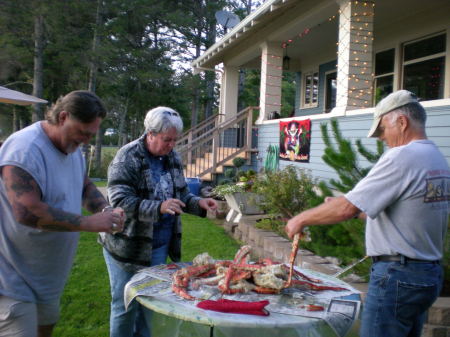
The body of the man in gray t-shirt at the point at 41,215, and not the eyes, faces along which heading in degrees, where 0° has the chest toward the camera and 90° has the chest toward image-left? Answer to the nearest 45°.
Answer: approximately 315°

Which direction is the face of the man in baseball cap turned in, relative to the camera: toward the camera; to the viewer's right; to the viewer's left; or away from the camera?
to the viewer's left

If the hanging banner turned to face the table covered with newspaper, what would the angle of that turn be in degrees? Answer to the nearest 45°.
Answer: approximately 45° to its left

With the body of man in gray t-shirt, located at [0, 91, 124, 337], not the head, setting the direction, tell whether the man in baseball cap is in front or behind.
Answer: in front

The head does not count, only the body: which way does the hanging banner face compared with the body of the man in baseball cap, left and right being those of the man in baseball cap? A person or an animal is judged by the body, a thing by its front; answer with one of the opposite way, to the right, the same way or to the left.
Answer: to the left

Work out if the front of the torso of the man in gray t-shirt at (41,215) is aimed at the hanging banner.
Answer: no

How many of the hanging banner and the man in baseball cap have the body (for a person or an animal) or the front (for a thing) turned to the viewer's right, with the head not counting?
0

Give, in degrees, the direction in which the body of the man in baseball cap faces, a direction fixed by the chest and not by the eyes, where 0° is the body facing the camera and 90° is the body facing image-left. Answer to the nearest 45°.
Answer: approximately 135°

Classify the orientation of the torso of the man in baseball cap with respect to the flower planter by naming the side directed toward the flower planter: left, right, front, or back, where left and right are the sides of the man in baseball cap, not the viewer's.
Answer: front

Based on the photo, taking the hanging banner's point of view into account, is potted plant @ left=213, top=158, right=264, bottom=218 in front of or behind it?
in front

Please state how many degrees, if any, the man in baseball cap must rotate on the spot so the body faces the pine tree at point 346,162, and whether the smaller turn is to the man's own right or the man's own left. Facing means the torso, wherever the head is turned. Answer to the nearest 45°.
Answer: approximately 45° to the man's own right

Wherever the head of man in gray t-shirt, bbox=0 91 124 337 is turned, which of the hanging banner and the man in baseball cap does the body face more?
the man in baseball cap

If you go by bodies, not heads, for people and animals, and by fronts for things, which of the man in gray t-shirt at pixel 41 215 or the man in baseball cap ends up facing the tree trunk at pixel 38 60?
the man in baseball cap

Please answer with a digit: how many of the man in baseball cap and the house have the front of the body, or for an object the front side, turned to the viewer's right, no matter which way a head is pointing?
0

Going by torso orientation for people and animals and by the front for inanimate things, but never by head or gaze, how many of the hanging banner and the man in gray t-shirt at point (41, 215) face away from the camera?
0

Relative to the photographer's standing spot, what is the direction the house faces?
facing the viewer and to the left of the viewer

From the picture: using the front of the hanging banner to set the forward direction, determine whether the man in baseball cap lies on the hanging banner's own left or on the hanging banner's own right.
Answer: on the hanging banner's own left
